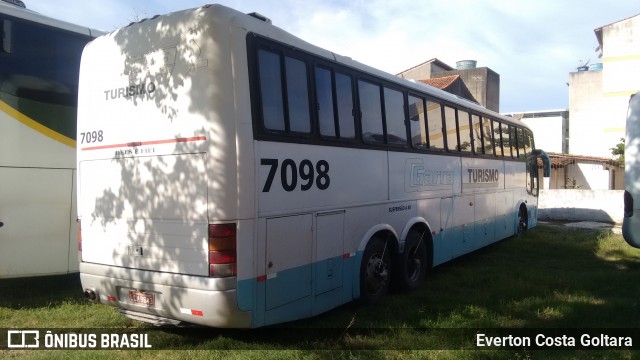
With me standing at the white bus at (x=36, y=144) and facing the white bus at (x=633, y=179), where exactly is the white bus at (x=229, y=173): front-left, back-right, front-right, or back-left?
front-right

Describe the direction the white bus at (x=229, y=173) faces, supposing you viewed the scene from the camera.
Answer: facing away from the viewer and to the right of the viewer

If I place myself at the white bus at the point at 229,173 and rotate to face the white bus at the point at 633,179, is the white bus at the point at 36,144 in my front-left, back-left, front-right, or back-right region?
back-left

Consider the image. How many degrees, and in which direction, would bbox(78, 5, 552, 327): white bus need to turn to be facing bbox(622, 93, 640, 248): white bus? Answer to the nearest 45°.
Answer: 0° — it already faces it

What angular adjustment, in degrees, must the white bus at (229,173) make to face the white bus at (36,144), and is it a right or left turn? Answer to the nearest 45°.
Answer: approximately 90° to its left
